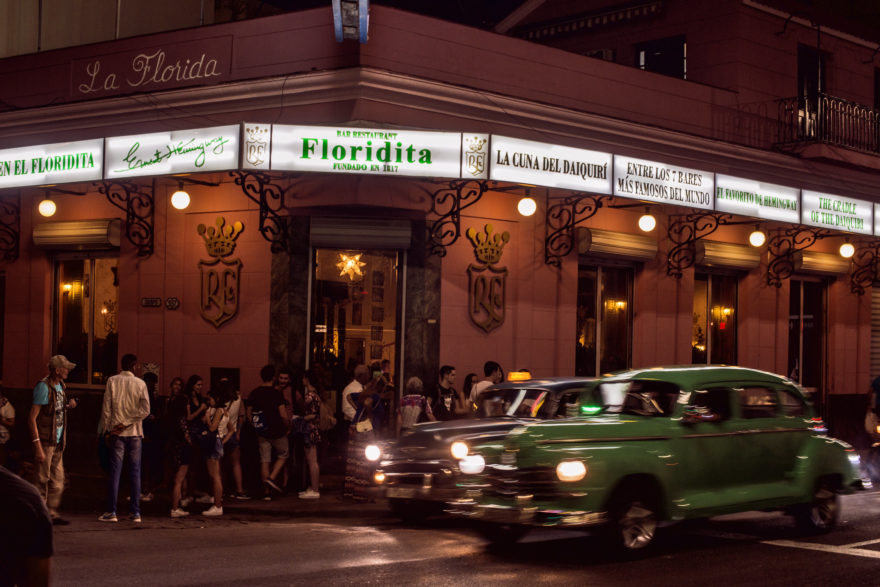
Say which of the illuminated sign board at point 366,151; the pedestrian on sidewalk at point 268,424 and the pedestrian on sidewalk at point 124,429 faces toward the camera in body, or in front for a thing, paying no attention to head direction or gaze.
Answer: the illuminated sign board

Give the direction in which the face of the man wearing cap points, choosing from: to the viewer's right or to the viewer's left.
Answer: to the viewer's right

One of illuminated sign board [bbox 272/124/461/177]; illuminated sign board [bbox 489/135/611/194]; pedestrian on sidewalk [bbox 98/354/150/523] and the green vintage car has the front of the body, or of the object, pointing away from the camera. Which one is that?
the pedestrian on sidewalk

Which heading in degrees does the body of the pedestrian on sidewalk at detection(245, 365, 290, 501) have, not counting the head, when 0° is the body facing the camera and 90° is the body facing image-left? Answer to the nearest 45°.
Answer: approximately 180°

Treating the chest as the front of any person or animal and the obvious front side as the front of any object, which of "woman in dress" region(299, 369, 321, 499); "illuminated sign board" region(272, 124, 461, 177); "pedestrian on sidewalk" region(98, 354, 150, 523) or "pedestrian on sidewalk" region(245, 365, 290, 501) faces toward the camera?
the illuminated sign board

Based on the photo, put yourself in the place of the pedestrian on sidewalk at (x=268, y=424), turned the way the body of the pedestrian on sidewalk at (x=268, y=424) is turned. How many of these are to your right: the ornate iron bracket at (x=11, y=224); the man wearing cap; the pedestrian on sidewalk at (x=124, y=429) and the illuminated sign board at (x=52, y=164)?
0

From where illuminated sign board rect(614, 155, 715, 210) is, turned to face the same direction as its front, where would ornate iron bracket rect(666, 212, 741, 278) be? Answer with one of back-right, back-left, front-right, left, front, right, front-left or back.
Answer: back-left

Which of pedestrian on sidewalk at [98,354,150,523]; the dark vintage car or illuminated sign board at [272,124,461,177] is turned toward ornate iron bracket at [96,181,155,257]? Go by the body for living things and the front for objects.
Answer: the pedestrian on sidewalk

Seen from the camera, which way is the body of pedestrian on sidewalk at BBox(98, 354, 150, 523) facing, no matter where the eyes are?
away from the camera

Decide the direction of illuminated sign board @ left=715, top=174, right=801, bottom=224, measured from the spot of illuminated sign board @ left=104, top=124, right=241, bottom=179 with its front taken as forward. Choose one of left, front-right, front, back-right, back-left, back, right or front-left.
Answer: back-left

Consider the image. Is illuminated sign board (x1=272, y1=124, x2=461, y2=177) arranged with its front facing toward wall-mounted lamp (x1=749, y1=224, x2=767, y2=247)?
no

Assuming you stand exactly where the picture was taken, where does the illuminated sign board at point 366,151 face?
facing the viewer

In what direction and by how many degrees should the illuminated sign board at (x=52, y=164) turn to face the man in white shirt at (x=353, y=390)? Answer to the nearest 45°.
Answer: approximately 90° to its left
